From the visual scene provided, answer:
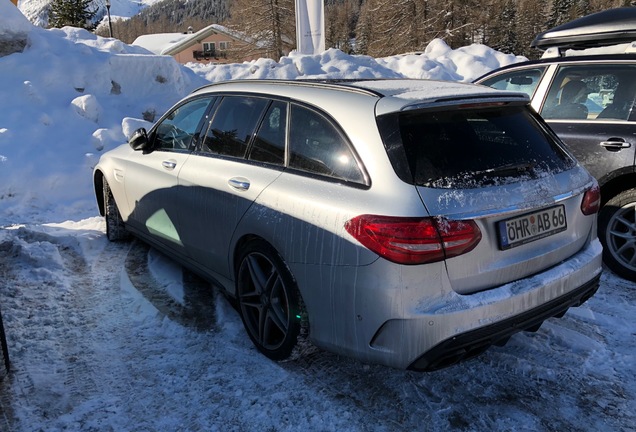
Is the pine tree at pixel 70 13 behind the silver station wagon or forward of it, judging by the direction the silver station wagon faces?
forward

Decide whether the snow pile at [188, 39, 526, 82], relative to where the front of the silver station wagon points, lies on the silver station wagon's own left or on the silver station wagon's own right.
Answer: on the silver station wagon's own right

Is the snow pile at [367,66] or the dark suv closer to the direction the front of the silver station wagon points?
the snow pile

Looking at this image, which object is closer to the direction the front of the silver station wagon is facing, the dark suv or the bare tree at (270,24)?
the bare tree

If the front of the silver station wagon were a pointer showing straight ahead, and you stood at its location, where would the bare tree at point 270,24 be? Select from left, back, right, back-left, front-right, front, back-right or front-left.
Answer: front-right

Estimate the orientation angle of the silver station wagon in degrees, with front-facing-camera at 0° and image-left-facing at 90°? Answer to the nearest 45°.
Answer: approximately 135°

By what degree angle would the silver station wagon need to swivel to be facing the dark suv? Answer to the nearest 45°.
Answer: approximately 90° to its right

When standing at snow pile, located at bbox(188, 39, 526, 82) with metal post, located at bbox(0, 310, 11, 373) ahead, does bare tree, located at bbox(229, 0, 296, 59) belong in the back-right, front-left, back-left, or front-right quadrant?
back-right
